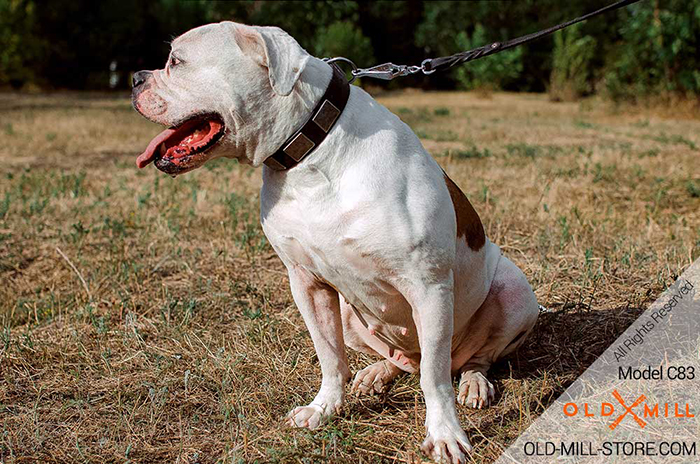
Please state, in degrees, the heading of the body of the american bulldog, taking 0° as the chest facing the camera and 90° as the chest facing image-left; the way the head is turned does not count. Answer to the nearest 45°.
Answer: approximately 45°

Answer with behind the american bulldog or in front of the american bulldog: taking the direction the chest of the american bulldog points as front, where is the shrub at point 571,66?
behind
